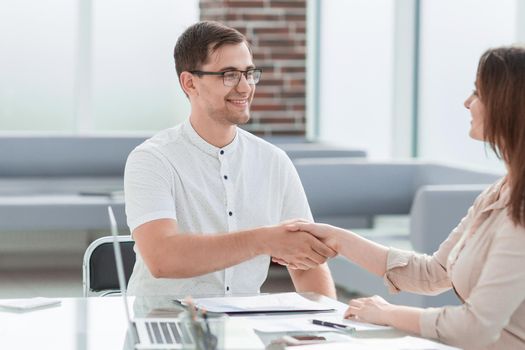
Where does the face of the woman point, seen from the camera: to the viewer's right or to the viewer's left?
to the viewer's left

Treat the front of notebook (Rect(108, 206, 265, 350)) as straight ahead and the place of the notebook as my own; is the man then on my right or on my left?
on my left

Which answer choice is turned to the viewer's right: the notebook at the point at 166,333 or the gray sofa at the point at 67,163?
the notebook

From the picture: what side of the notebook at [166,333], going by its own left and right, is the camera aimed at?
right

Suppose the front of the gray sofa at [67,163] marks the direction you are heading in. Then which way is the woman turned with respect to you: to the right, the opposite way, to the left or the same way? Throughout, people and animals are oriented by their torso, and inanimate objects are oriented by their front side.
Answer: to the right

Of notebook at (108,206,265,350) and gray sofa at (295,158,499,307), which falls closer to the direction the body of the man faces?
the notebook

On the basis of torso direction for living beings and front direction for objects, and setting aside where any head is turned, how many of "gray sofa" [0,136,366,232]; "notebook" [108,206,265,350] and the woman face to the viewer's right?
1

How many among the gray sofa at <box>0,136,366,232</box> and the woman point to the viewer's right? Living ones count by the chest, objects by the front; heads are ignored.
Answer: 0

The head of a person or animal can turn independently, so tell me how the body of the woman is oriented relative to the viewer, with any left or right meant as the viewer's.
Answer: facing to the left of the viewer

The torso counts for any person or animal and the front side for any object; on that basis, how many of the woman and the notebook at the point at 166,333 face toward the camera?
0

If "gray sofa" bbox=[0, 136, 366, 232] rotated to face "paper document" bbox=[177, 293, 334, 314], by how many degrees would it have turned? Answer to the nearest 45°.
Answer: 0° — it already faces it
